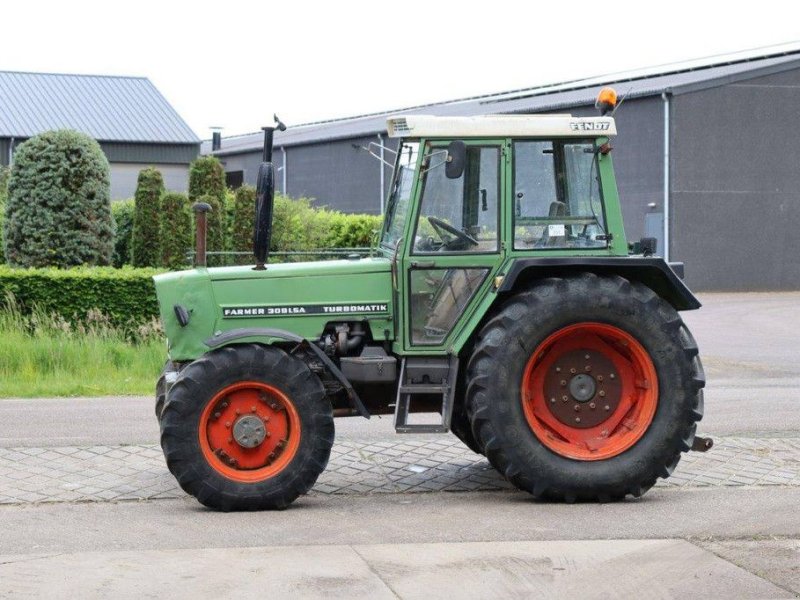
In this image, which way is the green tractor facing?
to the viewer's left

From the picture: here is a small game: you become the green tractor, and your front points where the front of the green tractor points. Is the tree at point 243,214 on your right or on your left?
on your right

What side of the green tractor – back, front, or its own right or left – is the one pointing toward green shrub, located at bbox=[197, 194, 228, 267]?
right

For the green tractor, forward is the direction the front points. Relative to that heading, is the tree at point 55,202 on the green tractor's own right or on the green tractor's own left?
on the green tractor's own right

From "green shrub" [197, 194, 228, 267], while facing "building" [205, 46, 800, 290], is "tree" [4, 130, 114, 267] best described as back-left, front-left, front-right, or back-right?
back-left

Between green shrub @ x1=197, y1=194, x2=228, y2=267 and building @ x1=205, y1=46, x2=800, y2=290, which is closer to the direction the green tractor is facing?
the green shrub

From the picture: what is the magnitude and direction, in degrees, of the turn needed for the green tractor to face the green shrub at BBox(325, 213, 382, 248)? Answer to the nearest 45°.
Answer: approximately 90° to its right
